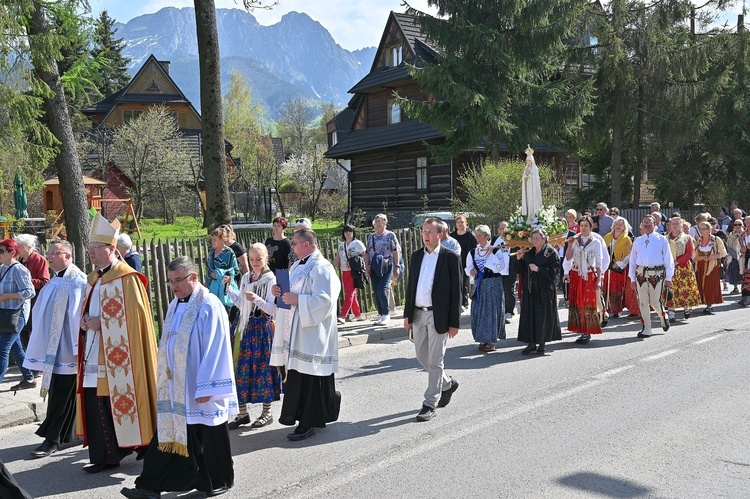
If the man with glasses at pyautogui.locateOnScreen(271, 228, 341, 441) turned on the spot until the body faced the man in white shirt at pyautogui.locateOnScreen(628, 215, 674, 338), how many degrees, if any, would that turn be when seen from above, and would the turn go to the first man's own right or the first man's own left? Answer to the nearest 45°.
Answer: approximately 180°

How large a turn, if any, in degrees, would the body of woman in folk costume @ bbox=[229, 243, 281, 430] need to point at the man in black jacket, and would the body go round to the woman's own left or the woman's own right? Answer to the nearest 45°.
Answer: approximately 135° to the woman's own left

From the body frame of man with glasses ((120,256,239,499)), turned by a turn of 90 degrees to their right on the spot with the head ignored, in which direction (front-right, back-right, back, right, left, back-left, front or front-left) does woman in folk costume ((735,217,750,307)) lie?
right

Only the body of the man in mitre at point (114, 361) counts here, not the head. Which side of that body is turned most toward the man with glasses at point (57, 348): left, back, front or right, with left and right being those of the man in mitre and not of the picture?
right

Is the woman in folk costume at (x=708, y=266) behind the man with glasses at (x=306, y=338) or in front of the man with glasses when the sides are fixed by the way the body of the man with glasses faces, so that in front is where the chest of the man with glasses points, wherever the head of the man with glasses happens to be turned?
behind

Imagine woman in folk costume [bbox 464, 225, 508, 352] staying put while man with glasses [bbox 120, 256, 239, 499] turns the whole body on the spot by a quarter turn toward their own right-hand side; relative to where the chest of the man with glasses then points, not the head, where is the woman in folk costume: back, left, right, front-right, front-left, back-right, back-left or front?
right

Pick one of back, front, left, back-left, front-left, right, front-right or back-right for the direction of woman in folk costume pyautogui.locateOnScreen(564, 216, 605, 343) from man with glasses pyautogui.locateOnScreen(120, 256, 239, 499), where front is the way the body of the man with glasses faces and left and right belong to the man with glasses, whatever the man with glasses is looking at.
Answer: back

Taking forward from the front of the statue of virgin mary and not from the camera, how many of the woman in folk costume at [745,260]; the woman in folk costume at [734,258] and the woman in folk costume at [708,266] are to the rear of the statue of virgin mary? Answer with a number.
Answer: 3

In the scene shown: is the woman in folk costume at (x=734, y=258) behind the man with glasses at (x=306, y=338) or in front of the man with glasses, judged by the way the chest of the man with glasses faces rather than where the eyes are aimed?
behind

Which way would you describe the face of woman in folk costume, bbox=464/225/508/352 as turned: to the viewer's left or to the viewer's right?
to the viewer's left

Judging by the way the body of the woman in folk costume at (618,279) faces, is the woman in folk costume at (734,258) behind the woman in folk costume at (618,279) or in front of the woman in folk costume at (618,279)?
behind
